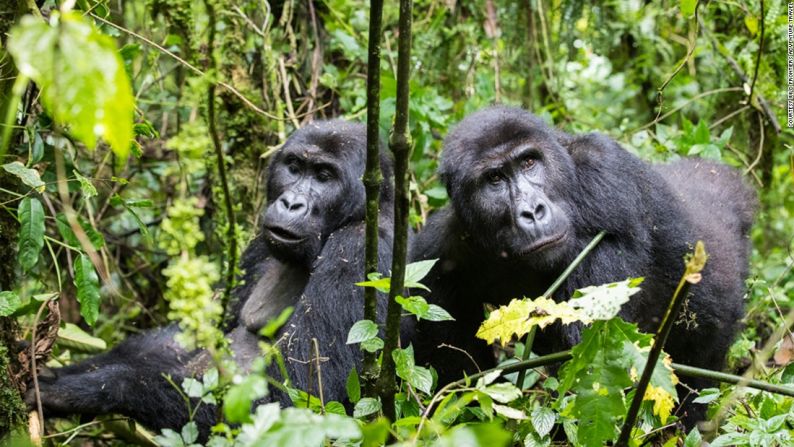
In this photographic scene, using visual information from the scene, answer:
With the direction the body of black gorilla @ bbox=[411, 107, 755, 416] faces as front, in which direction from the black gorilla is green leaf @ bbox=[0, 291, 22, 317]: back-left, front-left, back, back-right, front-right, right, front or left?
front

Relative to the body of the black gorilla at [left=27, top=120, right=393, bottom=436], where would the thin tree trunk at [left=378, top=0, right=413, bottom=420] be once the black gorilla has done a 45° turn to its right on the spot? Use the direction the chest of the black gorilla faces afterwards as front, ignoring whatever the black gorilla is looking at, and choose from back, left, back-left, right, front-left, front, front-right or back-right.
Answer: left

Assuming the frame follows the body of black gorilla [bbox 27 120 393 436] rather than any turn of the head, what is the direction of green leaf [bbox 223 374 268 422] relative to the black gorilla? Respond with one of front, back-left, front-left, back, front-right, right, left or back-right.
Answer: front-left

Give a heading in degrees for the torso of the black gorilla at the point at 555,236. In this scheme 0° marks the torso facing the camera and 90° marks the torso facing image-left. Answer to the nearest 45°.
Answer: approximately 45°

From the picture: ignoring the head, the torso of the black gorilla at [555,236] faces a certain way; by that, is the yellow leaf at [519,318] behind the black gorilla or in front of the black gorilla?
in front

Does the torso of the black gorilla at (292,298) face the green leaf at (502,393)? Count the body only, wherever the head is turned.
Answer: no

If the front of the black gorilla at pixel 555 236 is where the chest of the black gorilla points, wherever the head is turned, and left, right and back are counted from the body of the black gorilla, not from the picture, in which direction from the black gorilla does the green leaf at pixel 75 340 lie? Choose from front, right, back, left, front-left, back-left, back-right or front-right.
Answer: front-right

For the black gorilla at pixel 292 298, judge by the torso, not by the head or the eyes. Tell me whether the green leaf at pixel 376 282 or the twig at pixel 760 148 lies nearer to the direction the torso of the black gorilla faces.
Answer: the green leaf

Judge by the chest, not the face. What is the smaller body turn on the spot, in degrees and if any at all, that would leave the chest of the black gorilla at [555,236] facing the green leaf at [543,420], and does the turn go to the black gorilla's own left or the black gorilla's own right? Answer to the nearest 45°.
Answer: approximately 45° to the black gorilla's own left

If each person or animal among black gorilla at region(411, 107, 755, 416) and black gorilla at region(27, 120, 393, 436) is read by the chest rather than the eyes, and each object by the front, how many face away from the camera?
0

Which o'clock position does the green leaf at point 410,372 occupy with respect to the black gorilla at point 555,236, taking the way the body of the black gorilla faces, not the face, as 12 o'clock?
The green leaf is roughly at 11 o'clock from the black gorilla.

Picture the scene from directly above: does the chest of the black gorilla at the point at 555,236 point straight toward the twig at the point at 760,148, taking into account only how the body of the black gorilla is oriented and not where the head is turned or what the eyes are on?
no
